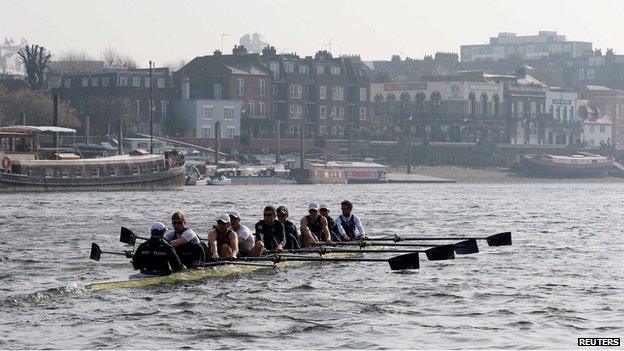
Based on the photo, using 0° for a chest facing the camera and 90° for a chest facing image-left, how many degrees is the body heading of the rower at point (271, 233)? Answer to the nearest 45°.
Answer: approximately 0°

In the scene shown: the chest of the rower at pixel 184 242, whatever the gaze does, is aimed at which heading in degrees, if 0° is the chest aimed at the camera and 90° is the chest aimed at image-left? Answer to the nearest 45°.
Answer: approximately 45°

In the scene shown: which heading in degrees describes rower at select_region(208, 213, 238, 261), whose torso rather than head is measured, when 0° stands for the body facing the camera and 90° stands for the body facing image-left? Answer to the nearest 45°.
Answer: approximately 0°

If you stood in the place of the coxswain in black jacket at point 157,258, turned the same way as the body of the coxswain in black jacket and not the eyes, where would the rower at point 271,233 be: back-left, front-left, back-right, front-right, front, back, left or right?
front-right

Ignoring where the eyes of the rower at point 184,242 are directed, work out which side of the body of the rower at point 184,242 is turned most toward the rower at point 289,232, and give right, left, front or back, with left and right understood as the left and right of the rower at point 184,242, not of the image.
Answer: back

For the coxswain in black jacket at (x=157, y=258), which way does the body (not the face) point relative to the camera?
away from the camera
